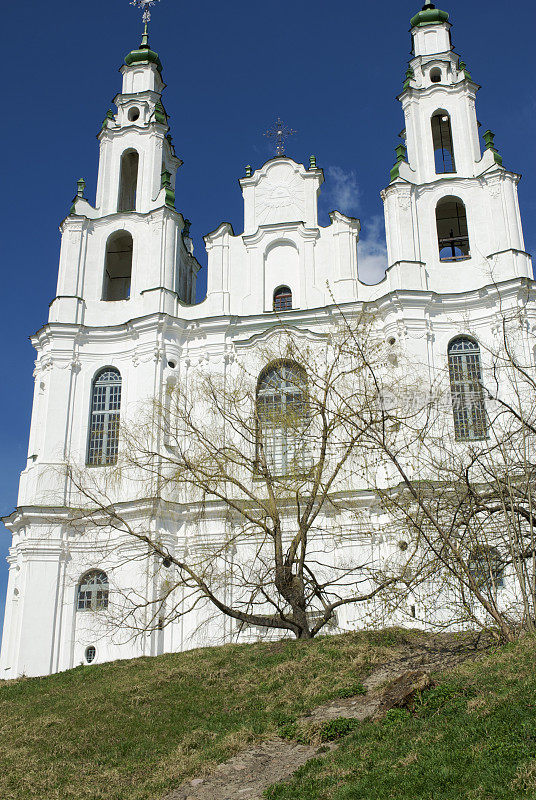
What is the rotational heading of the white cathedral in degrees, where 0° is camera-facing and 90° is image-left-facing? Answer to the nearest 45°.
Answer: approximately 0°
